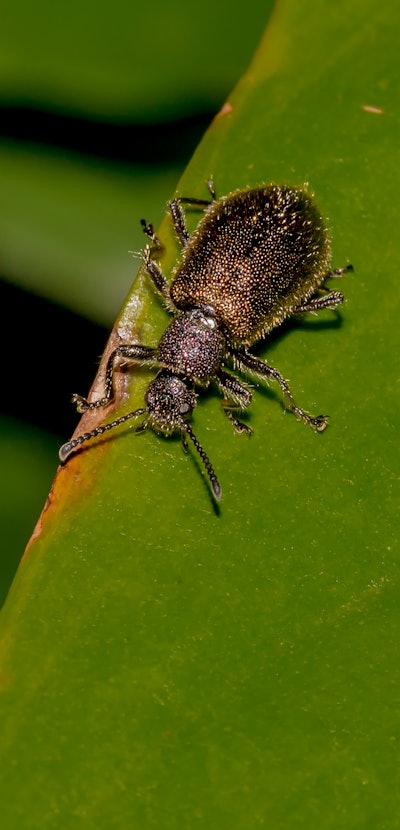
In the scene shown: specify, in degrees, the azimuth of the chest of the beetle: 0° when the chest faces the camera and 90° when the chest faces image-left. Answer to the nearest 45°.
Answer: approximately 45°
